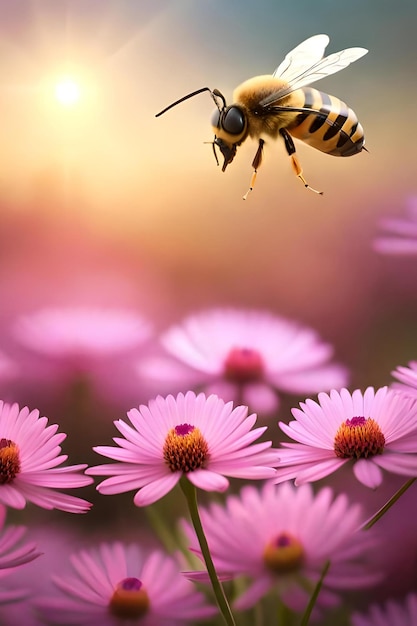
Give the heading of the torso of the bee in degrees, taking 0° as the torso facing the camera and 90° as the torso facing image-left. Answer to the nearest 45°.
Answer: approximately 90°
